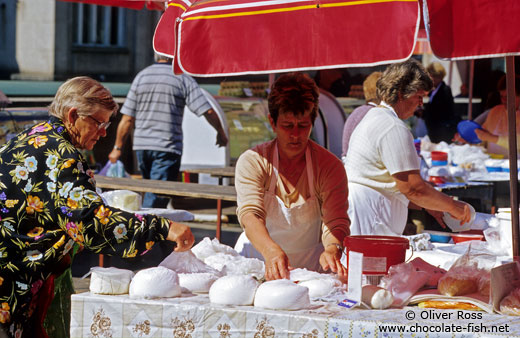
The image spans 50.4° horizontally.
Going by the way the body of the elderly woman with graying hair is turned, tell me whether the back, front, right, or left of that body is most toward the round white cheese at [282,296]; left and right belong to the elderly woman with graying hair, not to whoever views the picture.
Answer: front

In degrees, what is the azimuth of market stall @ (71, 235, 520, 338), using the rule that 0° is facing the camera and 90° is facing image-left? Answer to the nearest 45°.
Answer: approximately 0°

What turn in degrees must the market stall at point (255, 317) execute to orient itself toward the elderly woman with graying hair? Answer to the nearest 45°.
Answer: approximately 90° to its right

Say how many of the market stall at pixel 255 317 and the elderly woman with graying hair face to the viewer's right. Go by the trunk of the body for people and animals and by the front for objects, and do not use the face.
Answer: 1

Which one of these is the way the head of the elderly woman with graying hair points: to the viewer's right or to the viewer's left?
to the viewer's right

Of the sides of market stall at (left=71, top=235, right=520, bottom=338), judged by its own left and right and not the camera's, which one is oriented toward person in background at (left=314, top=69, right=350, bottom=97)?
back

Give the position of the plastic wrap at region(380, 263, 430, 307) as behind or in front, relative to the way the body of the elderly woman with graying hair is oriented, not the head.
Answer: in front

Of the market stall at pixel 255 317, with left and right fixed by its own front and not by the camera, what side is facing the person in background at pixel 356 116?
back

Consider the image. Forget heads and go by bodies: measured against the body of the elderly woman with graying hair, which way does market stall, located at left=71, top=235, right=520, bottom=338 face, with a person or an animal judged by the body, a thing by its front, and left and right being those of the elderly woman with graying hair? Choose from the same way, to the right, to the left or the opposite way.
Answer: to the right

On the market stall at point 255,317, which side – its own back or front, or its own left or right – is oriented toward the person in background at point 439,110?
back

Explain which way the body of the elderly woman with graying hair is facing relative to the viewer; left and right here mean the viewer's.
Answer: facing to the right of the viewer

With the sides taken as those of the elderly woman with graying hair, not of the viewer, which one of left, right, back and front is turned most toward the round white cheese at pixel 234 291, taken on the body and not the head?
front

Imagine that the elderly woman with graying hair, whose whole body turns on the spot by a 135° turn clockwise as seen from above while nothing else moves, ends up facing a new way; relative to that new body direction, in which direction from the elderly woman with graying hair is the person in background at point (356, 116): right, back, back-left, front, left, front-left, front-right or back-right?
back

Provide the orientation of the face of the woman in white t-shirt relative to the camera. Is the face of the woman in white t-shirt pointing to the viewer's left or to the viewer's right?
to the viewer's right

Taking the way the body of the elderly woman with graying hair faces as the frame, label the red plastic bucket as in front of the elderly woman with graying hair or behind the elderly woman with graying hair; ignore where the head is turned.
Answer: in front
